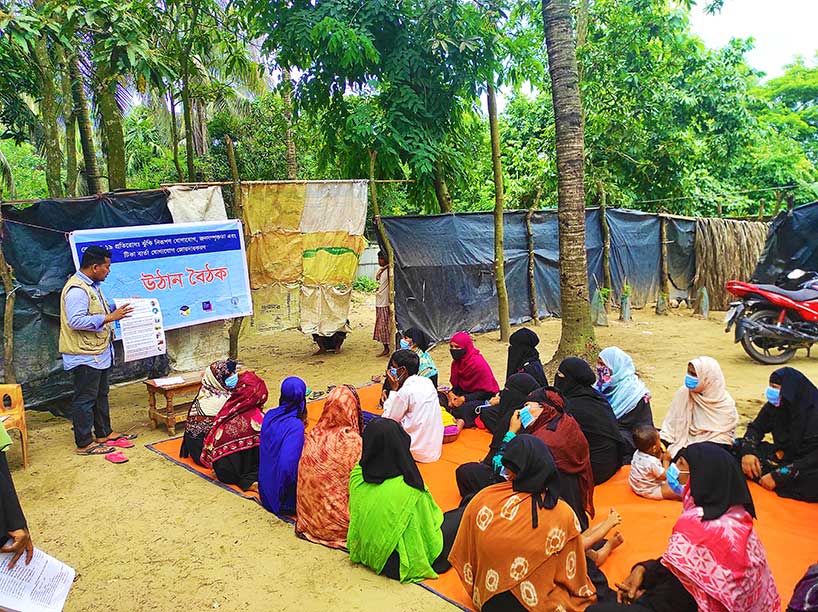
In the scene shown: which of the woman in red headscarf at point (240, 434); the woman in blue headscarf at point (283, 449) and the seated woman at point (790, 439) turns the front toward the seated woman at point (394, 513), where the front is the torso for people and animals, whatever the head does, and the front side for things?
the seated woman at point (790, 439)

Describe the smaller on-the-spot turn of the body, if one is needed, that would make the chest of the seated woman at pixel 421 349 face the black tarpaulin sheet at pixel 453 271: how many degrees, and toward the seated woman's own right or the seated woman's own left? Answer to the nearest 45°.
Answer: approximately 90° to the seated woman's own right

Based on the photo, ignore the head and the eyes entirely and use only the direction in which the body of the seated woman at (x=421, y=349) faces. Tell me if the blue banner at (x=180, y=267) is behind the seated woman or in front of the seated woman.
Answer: in front

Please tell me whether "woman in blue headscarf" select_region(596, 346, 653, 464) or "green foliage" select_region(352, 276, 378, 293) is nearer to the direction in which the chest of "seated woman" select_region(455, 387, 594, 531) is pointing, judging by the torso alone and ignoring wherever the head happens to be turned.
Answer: the green foliage

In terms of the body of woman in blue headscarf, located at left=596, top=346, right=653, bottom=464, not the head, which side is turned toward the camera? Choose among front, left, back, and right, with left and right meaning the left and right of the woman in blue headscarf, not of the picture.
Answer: left

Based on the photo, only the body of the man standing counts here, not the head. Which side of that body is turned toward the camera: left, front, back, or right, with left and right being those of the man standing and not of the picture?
right

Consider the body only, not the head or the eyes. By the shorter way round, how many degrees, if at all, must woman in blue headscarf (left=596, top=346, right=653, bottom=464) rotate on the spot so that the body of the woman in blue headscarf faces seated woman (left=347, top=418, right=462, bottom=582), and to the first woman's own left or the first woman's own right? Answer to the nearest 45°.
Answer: approximately 45° to the first woman's own left

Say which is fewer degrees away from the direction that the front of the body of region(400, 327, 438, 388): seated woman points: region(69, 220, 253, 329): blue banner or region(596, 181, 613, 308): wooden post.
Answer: the blue banner

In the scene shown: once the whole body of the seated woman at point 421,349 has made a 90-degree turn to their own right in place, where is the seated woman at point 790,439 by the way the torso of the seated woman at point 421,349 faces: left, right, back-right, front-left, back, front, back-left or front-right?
back-right

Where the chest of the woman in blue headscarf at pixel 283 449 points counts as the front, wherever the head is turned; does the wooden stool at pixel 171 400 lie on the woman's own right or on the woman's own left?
on the woman's own left

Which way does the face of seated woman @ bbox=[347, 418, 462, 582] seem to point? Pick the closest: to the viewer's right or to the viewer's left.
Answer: to the viewer's left

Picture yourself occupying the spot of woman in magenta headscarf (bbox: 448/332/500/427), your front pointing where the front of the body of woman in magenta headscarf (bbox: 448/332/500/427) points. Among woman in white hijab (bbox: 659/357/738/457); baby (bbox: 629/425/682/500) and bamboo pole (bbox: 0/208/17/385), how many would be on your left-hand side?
2

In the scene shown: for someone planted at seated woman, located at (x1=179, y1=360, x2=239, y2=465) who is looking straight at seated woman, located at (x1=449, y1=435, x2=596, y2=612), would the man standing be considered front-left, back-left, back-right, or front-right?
back-right

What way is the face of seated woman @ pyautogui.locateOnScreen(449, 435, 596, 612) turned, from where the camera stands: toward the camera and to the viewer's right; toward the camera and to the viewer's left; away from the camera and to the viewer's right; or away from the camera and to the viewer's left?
away from the camera and to the viewer's left

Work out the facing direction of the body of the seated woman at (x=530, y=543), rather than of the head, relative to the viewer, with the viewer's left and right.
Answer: facing away from the viewer
